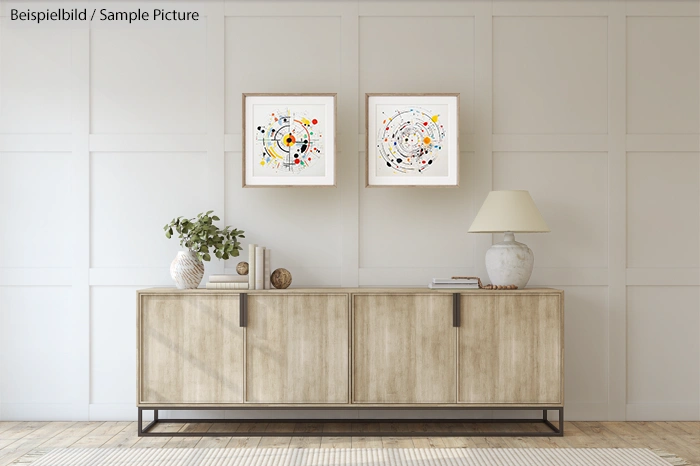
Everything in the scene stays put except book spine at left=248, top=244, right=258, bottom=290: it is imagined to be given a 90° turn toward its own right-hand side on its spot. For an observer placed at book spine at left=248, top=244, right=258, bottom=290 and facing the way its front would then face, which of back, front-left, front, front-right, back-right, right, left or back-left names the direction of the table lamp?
back

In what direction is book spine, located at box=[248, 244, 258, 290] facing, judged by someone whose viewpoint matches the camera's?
facing the viewer

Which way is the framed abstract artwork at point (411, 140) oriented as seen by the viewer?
toward the camera

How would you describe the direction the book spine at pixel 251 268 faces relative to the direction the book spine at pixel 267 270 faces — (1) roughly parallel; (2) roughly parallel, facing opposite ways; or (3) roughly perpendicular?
roughly parallel

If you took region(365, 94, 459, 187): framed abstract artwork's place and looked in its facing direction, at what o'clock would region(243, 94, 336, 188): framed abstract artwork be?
region(243, 94, 336, 188): framed abstract artwork is roughly at 3 o'clock from region(365, 94, 459, 187): framed abstract artwork.

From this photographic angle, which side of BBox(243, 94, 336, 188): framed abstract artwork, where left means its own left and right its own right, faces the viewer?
front

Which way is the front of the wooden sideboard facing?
toward the camera

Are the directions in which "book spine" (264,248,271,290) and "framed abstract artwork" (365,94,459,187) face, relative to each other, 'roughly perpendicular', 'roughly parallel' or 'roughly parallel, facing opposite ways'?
roughly parallel

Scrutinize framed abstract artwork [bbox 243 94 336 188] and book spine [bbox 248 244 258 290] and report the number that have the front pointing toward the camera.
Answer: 2

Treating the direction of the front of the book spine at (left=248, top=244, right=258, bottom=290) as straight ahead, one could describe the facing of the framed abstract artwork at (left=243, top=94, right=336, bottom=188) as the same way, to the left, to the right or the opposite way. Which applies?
the same way

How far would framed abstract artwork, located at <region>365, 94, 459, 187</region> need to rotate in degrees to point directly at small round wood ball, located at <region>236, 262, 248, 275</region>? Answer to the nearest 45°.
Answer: approximately 90° to its right
